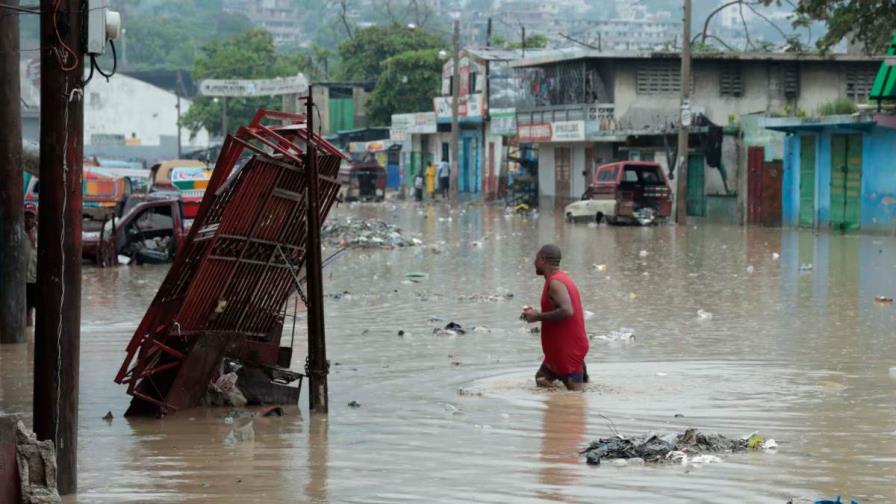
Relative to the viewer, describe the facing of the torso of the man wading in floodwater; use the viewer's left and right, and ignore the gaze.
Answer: facing to the left of the viewer

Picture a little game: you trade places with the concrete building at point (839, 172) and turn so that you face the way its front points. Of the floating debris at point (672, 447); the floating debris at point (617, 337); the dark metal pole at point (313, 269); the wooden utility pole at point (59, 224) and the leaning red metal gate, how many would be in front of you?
5

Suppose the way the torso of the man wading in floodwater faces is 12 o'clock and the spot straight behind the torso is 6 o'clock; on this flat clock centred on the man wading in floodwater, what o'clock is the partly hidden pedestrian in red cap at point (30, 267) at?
The partly hidden pedestrian in red cap is roughly at 1 o'clock from the man wading in floodwater.

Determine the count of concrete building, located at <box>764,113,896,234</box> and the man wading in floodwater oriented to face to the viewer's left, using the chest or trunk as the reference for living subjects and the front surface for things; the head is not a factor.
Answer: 1

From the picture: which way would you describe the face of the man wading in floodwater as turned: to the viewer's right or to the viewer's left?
to the viewer's left

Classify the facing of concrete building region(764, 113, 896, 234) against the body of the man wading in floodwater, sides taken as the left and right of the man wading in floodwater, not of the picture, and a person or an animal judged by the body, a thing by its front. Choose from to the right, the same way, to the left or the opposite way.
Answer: to the left
